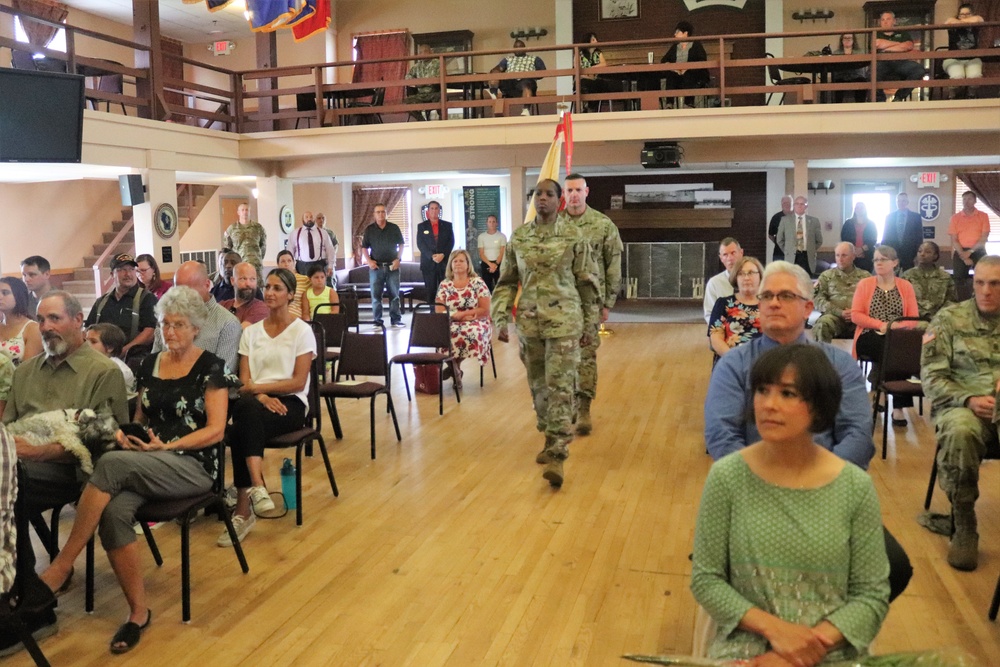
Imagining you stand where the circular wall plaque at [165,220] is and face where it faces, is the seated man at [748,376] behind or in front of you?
in front

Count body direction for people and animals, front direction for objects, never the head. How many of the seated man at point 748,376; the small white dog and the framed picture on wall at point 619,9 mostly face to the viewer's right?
1

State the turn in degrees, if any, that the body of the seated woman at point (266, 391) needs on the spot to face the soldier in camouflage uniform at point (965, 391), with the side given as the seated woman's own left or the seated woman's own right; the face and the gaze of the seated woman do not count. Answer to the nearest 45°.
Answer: approximately 90° to the seated woman's own left

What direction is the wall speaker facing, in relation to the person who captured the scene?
facing the viewer and to the right of the viewer

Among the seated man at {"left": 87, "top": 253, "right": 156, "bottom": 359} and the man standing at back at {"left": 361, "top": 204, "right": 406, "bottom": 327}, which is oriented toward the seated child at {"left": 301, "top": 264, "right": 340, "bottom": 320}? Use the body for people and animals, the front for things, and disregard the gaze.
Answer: the man standing at back

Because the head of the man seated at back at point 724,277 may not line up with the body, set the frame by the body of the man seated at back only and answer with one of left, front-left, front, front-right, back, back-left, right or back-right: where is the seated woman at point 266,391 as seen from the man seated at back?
front-right

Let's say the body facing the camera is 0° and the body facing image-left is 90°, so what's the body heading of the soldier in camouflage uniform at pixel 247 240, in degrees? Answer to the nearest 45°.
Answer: approximately 0°

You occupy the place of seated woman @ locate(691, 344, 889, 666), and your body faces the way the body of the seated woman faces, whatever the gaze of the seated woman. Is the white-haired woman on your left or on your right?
on your right

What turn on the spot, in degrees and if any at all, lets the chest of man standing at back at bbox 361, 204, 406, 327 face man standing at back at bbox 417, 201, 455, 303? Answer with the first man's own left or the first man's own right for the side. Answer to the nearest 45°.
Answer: approximately 90° to the first man's own left

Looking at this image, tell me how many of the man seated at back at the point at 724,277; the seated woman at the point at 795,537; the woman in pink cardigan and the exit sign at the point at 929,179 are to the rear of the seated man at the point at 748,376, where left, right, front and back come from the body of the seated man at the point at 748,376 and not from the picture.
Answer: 3

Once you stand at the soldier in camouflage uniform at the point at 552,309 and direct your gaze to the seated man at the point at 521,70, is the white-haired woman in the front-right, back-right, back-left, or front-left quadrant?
back-left

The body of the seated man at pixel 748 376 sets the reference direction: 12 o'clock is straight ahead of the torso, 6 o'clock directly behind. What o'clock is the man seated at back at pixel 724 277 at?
The man seated at back is roughly at 6 o'clock from the seated man.
